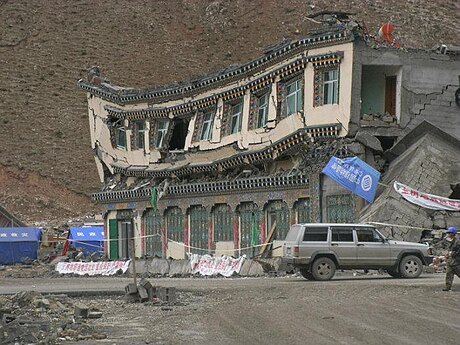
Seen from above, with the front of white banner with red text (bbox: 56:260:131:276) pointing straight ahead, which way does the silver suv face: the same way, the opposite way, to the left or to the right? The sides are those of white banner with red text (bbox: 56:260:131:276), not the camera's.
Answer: to the left

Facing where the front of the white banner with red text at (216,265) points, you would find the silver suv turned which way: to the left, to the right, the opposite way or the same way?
to the left

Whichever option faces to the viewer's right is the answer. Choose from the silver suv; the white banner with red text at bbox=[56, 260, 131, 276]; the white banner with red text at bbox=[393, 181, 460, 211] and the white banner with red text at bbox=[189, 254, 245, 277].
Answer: the silver suv

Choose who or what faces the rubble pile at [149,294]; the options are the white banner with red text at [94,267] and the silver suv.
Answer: the white banner with red text

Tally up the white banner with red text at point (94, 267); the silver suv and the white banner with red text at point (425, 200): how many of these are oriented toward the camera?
2

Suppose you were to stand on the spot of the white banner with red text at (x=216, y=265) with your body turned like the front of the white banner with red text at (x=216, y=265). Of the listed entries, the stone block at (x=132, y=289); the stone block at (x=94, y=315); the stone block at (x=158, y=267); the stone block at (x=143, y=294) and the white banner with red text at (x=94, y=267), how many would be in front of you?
3

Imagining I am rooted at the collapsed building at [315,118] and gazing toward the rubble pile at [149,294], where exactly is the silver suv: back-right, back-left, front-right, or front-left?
front-left

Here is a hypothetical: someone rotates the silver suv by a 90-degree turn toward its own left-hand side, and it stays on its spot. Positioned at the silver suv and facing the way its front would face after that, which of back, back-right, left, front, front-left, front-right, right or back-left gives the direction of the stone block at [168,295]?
back-left

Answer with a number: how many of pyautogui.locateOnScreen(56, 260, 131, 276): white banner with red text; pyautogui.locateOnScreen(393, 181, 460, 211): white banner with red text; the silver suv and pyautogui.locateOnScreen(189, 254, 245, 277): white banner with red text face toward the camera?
3

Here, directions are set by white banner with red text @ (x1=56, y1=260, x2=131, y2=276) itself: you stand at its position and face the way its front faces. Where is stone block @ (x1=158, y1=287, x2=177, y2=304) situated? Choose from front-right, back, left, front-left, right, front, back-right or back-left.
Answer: front

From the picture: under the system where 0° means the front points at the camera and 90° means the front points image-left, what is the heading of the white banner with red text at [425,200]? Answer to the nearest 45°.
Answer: approximately 0°

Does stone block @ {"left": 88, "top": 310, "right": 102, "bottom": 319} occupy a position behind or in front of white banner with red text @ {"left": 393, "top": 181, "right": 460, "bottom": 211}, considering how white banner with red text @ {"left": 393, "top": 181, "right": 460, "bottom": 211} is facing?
in front

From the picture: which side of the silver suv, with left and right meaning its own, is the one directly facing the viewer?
right

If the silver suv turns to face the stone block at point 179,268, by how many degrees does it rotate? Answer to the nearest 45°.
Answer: approximately 135° to its left

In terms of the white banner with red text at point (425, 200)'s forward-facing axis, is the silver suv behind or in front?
in front

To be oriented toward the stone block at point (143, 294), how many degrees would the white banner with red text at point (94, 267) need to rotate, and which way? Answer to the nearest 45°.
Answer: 0° — it already faces it

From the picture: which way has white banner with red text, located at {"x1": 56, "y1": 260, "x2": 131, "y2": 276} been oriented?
toward the camera

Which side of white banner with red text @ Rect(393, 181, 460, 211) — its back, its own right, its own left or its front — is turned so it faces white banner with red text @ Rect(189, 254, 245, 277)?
right

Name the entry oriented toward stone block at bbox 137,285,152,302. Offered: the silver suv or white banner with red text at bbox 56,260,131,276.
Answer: the white banner with red text
